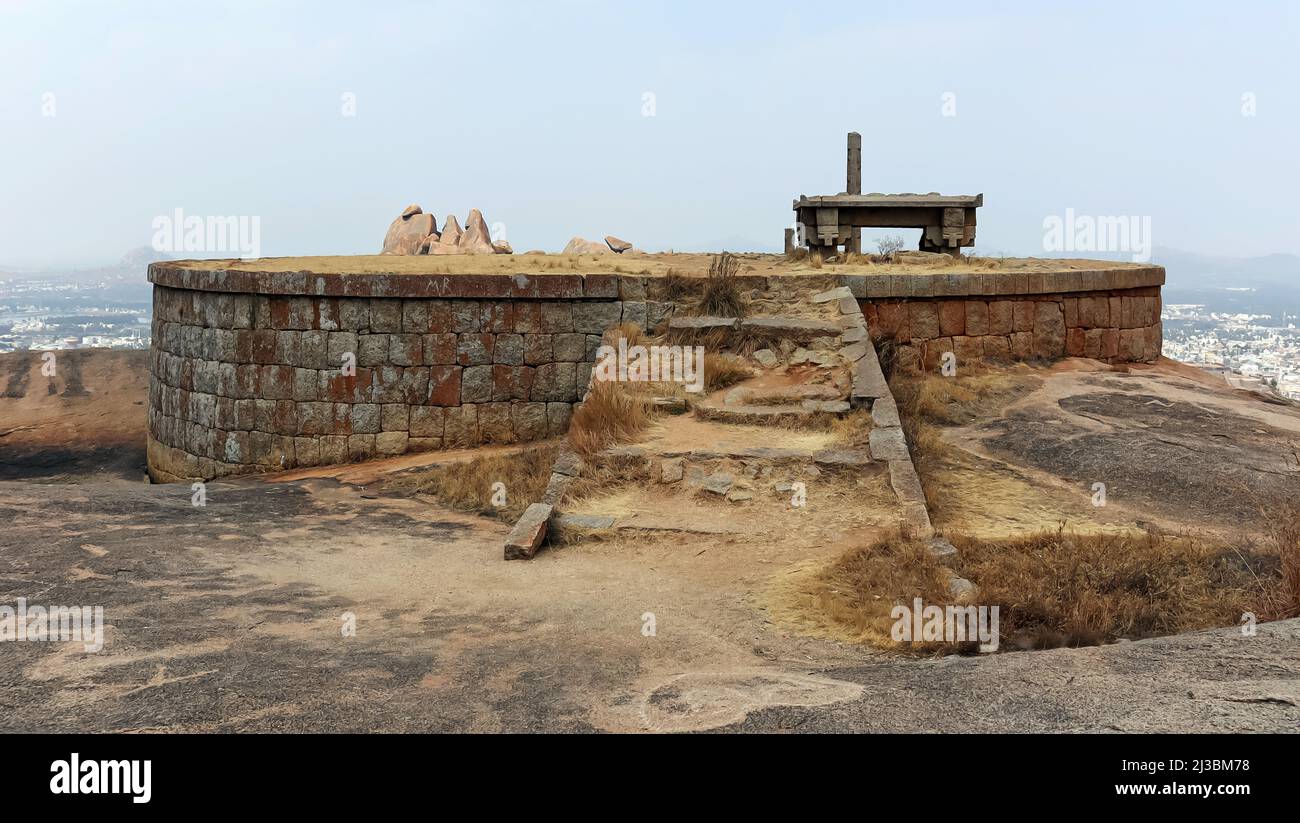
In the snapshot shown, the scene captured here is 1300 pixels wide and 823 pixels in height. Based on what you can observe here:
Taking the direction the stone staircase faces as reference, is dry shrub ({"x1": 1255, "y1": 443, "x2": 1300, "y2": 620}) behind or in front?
in front

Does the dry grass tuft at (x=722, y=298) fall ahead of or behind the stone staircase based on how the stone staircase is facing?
behind

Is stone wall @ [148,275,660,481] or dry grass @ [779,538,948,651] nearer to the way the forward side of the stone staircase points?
the dry grass

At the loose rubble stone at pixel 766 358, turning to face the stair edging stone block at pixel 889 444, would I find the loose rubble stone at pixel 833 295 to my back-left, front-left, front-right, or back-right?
back-left

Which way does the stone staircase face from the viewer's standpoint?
toward the camera

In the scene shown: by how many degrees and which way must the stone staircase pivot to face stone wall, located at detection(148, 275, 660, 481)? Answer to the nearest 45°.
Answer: approximately 135° to its right

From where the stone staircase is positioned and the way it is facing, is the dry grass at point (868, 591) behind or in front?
in front

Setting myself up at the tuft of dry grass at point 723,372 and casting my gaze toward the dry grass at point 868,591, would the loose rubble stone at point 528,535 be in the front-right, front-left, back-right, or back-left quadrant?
front-right

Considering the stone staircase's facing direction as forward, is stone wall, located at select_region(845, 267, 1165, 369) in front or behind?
behind

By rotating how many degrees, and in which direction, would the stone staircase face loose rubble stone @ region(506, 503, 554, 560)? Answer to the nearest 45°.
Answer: approximately 45° to its right

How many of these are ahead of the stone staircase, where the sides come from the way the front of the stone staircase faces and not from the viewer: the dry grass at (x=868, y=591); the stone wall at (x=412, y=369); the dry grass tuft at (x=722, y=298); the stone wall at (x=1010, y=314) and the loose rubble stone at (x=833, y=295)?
1
